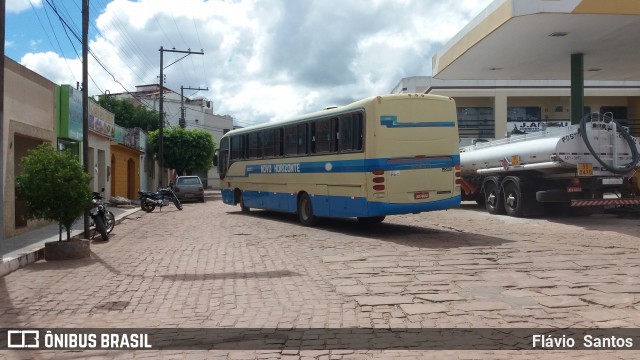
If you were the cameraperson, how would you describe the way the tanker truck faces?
facing away from the viewer and to the left of the viewer

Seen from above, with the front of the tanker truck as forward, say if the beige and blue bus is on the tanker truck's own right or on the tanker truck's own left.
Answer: on the tanker truck's own left

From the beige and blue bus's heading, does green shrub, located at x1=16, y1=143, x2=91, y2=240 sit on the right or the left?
on its left

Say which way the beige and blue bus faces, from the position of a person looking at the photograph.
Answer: facing away from the viewer and to the left of the viewer
